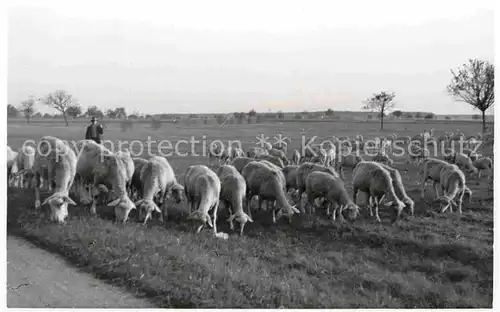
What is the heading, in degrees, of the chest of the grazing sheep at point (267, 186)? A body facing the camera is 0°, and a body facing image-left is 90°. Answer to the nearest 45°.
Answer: approximately 315°

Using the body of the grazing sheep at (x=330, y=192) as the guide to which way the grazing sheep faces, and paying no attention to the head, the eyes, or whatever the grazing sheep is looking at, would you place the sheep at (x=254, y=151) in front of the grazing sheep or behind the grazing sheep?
behind
